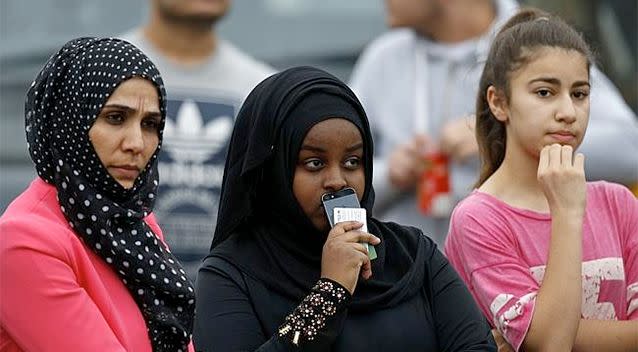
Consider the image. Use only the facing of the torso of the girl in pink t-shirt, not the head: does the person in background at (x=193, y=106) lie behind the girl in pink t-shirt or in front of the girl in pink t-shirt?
behind

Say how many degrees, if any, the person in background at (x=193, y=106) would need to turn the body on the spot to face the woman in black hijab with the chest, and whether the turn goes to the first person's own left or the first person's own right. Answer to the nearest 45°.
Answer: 0° — they already face them

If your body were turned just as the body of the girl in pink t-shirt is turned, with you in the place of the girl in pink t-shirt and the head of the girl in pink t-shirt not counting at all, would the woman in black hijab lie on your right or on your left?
on your right

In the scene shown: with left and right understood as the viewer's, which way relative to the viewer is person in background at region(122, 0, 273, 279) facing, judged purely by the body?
facing the viewer

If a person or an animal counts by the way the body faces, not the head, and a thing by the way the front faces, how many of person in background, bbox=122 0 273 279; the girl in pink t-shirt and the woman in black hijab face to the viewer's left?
0

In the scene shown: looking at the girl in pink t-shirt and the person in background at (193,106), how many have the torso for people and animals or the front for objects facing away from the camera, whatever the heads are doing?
0

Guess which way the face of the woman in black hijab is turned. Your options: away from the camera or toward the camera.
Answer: toward the camera

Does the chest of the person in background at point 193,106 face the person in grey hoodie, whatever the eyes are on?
no

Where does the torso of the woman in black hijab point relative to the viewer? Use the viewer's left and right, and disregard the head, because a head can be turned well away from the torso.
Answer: facing the viewer and to the right of the viewer

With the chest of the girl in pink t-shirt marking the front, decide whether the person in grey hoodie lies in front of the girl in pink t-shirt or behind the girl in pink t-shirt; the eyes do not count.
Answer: behind

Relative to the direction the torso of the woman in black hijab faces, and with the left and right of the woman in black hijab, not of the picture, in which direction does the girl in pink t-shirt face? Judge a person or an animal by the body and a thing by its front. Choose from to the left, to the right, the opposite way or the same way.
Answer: the same way
